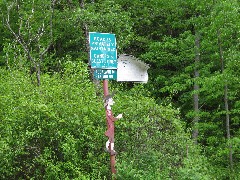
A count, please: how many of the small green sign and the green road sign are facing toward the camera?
2

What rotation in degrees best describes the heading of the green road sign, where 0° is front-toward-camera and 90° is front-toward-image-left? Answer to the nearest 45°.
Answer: approximately 0°
